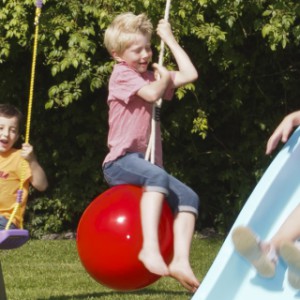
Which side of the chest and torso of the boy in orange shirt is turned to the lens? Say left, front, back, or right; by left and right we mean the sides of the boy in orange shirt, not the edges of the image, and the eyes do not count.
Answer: front

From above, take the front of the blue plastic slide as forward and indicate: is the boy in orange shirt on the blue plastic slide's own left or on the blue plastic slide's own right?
on the blue plastic slide's own right

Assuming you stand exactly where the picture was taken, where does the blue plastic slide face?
facing the viewer and to the left of the viewer

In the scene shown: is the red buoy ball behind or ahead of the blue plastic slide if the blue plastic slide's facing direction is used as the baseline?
ahead

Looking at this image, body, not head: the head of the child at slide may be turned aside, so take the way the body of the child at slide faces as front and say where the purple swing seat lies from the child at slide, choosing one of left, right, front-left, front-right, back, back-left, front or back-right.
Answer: front-right

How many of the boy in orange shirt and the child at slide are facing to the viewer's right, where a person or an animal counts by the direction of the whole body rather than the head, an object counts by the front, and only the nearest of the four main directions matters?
0

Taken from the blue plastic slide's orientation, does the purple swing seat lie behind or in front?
in front

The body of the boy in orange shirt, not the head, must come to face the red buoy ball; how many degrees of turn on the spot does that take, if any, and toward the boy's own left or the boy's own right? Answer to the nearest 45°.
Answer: approximately 45° to the boy's own left
